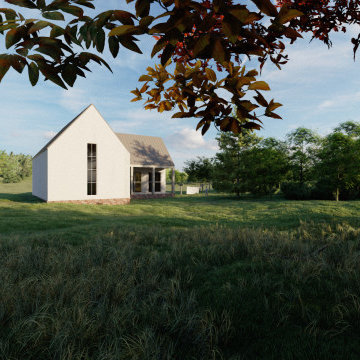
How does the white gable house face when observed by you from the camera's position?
facing the viewer
